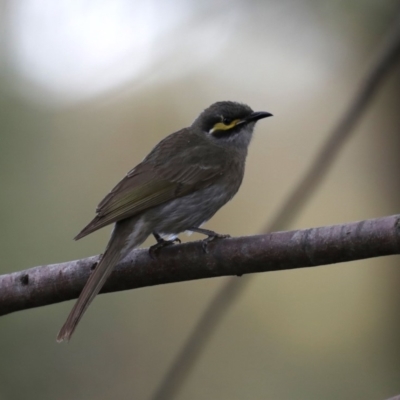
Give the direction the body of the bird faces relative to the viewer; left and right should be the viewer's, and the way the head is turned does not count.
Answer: facing to the right of the viewer
